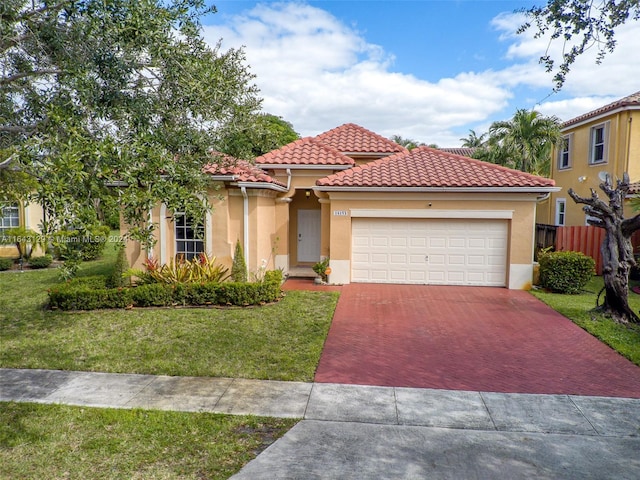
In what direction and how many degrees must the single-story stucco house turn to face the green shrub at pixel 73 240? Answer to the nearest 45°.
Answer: approximately 45° to its right

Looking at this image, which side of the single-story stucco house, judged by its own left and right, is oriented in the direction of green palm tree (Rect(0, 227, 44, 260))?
right

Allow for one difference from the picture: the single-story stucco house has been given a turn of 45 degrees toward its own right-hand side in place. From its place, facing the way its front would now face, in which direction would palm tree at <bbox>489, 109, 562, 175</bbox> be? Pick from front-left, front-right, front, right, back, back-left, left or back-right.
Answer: back

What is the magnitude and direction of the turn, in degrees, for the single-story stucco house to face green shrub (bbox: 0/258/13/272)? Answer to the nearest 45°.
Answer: approximately 90° to its right

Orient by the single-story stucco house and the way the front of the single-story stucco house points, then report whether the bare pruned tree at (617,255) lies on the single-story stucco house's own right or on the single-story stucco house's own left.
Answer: on the single-story stucco house's own left

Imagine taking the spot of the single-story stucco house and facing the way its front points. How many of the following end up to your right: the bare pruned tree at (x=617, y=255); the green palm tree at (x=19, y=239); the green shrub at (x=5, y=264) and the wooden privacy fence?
2

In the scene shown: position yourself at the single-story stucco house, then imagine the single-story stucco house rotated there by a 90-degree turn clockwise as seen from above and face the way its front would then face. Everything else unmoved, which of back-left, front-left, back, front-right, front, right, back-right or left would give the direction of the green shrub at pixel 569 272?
back

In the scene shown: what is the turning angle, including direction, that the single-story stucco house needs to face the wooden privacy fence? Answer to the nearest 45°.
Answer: approximately 90° to its left

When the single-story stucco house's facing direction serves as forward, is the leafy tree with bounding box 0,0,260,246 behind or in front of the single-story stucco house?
in front

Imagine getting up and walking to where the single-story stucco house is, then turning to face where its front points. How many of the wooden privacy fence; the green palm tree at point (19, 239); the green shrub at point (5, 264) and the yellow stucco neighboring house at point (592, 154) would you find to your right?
2

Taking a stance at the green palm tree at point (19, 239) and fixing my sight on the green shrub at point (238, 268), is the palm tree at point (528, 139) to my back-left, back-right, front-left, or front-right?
front-left

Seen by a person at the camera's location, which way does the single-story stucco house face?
facing the viewer

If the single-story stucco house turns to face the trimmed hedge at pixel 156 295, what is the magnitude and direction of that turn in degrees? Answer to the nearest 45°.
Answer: approximately 45° to its right
